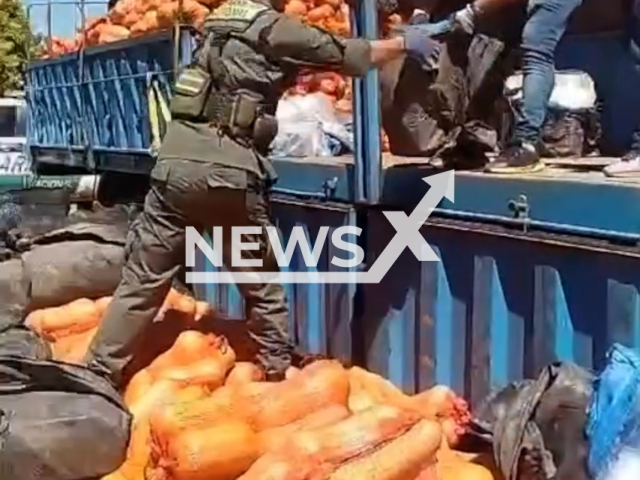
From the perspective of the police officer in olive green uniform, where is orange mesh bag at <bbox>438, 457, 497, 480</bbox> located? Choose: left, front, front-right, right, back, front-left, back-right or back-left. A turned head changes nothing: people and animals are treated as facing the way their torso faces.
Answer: right

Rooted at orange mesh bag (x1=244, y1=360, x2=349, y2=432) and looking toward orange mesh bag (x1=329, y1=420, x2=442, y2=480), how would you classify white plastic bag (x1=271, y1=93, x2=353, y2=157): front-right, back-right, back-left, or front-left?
back-left

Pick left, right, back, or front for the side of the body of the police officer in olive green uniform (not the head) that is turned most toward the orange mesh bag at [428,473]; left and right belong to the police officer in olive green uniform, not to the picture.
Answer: right

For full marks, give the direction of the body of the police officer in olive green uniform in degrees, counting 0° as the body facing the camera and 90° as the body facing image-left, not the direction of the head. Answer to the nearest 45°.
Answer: approximately 225°
